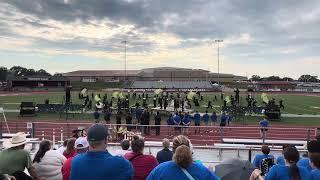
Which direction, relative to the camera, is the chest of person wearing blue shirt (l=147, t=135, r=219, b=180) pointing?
away from the camera

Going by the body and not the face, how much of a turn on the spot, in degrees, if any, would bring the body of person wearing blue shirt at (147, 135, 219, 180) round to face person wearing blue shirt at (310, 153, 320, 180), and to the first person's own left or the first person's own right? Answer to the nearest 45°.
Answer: approximately 45° to the first person's own right

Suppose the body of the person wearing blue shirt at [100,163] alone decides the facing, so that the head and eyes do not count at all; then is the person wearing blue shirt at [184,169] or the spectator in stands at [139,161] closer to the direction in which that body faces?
the spectator in stands

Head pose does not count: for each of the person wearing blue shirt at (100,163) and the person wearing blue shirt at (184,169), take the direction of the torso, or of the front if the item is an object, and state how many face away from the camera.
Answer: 2

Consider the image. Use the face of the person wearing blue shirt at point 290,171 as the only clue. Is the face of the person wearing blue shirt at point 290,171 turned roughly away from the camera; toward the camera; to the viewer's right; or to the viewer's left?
away from the camera

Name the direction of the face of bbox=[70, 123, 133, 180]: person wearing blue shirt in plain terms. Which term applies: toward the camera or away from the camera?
away from the camera

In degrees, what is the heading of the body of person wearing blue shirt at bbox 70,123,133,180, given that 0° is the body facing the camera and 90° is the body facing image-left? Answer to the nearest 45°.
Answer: approximately 180°

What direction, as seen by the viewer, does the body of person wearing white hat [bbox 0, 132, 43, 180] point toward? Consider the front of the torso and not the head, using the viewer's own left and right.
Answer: facing away from the viewer and to the right of the viewer

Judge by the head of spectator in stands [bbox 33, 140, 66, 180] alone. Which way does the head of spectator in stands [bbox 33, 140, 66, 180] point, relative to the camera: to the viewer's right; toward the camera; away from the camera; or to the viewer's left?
away from the camera
